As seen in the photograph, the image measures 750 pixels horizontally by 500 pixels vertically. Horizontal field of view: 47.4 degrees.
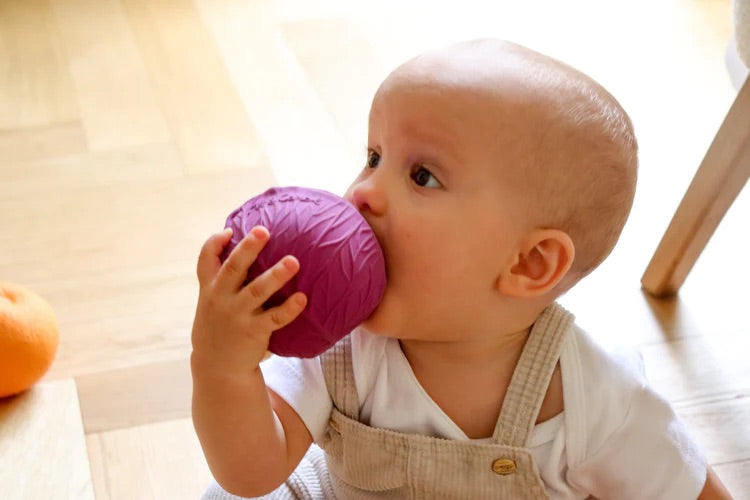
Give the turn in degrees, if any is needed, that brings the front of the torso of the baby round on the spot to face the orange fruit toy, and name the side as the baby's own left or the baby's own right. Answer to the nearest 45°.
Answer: approximately 45° to the baby's own right

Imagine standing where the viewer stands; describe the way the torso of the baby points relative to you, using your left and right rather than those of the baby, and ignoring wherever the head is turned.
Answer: facing the viewer and to the left of the viewer
